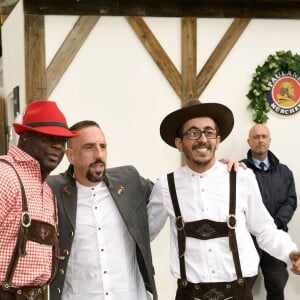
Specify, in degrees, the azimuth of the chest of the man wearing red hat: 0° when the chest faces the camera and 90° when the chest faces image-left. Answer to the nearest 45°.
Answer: approximately 315°

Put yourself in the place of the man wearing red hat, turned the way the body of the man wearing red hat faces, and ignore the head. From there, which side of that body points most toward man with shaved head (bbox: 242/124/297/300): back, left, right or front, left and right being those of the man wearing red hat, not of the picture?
left

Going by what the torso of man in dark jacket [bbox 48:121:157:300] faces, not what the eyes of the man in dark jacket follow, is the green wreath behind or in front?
behind

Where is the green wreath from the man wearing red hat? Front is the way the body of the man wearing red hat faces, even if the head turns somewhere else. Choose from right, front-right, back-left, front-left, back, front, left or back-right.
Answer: left

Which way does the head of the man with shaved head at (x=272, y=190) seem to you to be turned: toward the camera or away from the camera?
toward the camera

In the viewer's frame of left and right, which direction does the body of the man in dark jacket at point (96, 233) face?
facing the viewer

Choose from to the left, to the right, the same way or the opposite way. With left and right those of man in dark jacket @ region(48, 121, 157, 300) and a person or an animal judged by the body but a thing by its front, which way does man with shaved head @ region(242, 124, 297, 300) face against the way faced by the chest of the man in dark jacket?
the same way

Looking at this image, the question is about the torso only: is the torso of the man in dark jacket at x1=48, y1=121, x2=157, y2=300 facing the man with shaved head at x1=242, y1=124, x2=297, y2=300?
no

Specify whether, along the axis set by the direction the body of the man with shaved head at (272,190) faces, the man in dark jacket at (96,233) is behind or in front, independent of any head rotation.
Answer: in front

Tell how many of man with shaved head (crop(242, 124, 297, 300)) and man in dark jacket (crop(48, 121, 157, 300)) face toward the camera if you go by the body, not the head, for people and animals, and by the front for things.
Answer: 2
